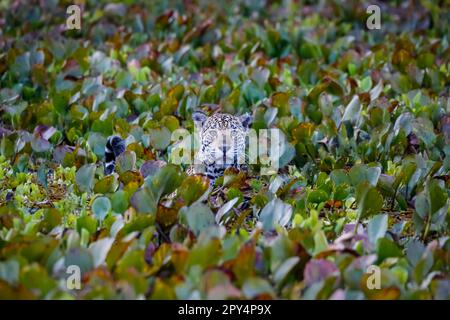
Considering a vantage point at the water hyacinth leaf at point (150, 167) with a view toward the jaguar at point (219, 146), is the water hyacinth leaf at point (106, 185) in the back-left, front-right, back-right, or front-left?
back-right

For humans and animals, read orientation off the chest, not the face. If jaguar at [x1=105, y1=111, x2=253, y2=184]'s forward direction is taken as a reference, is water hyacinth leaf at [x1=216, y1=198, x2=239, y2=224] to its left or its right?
on its right

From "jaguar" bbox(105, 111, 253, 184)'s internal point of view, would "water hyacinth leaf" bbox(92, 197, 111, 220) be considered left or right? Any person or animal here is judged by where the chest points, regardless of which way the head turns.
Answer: on its right

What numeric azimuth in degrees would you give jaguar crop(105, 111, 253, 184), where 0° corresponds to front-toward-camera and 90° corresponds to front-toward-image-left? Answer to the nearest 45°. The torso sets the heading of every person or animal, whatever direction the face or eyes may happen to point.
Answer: approximately 315°
